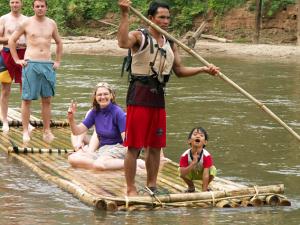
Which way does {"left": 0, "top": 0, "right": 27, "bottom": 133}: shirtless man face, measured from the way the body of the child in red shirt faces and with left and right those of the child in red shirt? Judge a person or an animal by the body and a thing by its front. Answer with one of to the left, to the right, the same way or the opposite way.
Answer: the same way

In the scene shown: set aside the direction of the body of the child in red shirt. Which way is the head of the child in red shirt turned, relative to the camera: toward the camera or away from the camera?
toward the camera

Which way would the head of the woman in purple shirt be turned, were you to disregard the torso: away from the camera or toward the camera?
toward the camera

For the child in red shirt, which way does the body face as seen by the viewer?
toward the camera

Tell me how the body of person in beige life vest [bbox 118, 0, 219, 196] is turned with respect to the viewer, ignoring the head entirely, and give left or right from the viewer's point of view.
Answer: facing the viewer and to the right of the viewer

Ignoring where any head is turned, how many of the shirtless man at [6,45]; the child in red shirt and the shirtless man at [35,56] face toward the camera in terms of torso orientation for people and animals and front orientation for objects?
3

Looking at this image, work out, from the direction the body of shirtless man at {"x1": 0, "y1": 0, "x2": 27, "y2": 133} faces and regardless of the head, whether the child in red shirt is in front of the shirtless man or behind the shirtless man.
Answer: in front

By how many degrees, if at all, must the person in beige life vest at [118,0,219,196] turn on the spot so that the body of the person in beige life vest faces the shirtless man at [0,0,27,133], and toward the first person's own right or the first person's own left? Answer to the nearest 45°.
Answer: approximately 180°

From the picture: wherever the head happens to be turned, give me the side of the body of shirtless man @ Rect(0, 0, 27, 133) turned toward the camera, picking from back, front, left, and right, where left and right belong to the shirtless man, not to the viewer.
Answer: front

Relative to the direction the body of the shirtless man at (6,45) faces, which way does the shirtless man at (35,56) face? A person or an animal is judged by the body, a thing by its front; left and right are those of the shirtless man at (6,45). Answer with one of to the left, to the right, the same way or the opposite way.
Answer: the same way

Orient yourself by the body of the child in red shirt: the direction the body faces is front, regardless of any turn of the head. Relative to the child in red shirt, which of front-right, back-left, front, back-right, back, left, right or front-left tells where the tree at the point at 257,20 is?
back

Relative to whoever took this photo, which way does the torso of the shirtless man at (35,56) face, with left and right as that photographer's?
facing the viewer
